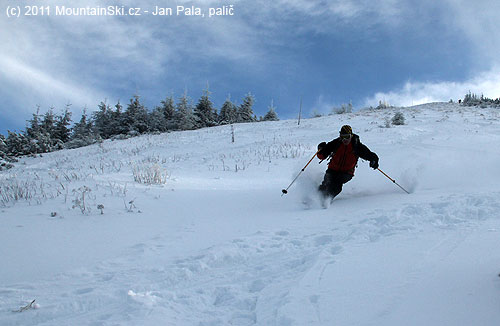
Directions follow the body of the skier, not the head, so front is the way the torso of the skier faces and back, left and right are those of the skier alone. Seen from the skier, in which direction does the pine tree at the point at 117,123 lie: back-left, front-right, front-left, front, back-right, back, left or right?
back-right

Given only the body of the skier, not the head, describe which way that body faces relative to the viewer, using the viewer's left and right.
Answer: facing the viewer

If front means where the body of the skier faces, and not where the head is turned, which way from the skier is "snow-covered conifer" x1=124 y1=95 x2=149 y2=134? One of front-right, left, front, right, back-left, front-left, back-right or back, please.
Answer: back-right

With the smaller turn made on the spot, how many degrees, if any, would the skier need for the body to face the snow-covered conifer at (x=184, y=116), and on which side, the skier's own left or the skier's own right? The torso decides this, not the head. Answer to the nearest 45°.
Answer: approximately 135° to the skier's own right

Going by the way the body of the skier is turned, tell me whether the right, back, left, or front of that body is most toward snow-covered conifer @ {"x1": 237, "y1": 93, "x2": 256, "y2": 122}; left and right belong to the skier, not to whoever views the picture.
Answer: back

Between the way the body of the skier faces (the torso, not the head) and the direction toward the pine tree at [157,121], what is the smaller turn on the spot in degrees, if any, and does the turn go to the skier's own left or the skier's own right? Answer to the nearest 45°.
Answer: approximately 135° to the skier's own right

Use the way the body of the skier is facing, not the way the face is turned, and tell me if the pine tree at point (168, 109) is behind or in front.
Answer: behind

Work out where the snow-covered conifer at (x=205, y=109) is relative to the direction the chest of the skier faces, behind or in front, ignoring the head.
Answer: behind

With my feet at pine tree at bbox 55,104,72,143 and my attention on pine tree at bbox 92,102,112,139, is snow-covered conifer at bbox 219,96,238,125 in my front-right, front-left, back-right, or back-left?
front-left
